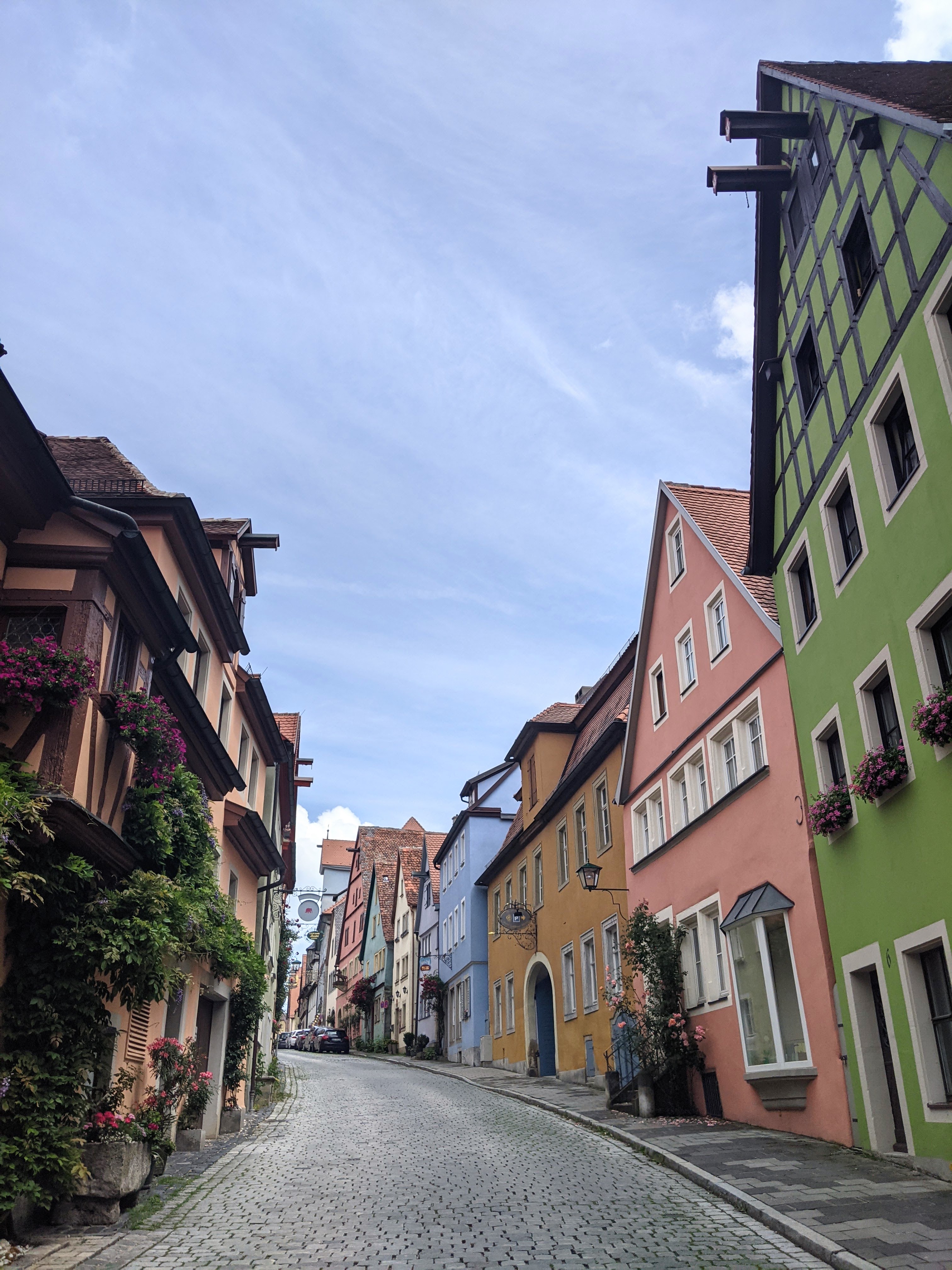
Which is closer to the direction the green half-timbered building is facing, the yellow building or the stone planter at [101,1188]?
the stone planter

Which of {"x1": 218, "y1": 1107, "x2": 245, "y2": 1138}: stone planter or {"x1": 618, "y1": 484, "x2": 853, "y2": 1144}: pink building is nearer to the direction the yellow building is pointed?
the stone planter

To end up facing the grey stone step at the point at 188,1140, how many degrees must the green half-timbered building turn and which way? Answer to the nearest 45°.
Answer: approximately 45° to its right

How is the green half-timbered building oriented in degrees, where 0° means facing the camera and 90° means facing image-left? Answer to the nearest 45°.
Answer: approximately 45°

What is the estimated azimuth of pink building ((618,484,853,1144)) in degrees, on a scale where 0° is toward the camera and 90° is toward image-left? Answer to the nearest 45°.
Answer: approximately 45°
